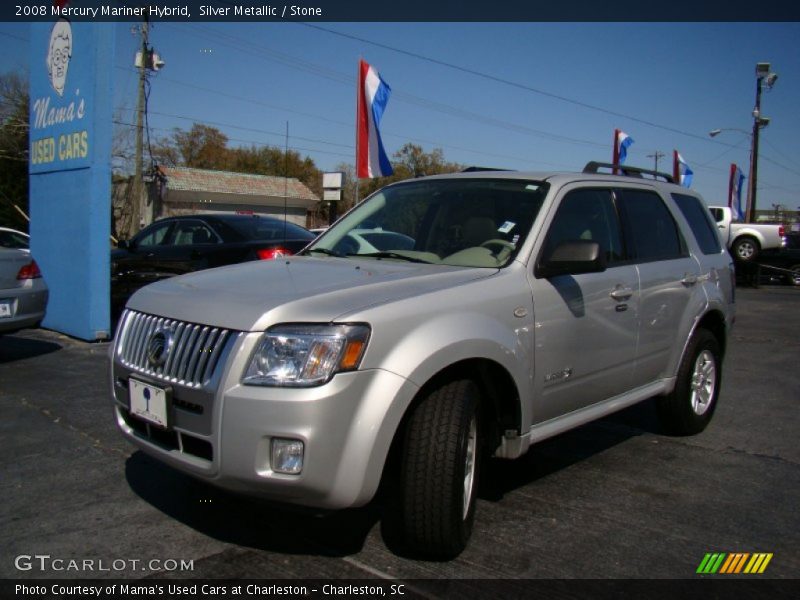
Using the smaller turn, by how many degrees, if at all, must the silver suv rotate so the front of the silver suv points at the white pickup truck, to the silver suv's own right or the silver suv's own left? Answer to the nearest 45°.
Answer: approximately 180°

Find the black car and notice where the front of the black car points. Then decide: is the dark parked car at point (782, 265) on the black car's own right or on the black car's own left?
on the black car's own right

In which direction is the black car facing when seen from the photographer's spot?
facing away from the viewer and to the left of the viewer

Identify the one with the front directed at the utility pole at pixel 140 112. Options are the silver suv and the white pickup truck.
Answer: the white pickup truck

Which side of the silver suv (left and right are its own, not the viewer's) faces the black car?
right

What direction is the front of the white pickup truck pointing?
to the viewer's left

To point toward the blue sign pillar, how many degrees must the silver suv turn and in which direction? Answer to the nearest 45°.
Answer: approximately 90° to its right

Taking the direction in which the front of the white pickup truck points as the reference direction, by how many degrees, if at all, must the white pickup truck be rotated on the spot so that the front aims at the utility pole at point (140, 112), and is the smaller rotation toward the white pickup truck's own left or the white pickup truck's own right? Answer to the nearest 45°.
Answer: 0° — it already faces it

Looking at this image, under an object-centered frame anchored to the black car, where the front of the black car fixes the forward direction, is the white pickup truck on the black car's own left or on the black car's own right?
on the black car's own right
